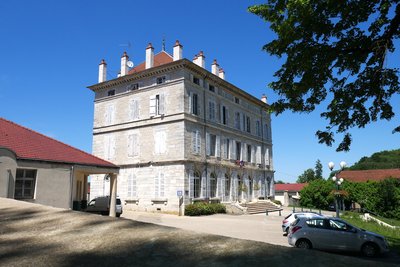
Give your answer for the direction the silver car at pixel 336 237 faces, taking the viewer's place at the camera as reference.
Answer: facing to the right of the viewer

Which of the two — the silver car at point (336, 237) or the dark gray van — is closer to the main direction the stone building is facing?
the silver car

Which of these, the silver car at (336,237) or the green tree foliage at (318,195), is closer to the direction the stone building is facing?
the silver car

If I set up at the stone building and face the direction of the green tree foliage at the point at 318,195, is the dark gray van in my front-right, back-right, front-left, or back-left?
back-right

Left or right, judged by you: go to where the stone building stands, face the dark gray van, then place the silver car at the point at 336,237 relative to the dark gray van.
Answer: left

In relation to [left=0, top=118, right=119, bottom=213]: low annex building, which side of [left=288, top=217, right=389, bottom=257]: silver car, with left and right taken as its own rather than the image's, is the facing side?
back

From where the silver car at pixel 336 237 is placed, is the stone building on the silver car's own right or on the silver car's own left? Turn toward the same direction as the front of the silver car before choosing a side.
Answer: on the silver car's own left

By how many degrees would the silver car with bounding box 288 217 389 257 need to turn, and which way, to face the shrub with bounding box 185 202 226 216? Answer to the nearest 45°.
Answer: approximately 135° to its left
